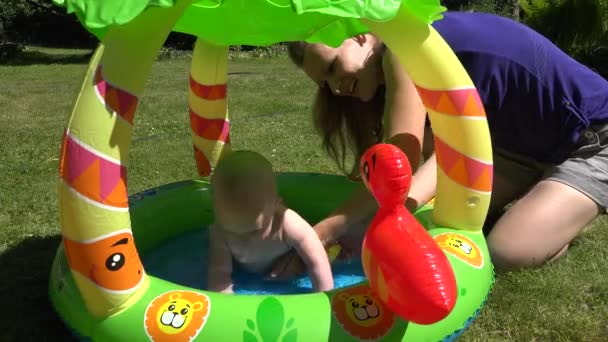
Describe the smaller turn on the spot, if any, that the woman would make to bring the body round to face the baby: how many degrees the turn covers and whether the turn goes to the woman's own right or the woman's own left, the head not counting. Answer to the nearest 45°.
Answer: approximately 45° to the woman's own left

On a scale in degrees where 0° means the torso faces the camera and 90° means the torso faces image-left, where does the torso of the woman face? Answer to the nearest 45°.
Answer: approximately 90°

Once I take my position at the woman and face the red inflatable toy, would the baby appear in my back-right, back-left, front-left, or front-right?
front-right
